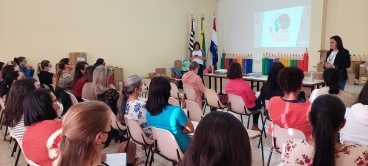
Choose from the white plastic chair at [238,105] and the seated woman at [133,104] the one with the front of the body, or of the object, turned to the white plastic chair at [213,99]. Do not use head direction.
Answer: the seated woman

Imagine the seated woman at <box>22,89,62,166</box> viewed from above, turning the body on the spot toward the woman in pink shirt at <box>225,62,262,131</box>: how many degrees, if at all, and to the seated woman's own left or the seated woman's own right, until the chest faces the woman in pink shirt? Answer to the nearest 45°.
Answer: approximately 45° to the seated woman's own right

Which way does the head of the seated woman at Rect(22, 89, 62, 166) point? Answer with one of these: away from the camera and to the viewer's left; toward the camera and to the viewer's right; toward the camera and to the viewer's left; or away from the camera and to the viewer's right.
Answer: away from the camera and to the viewer's right

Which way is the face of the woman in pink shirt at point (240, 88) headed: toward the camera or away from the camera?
away from the camera

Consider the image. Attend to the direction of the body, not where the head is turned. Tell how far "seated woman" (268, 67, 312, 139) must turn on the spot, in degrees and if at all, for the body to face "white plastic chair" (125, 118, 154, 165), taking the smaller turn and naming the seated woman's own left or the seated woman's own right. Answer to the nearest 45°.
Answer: approximately 90° to the seated woman's own left

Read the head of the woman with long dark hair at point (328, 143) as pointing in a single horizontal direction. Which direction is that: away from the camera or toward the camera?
away from the camera

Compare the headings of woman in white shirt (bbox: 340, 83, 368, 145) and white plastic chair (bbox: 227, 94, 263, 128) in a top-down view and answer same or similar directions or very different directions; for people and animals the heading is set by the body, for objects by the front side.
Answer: same or similar directions

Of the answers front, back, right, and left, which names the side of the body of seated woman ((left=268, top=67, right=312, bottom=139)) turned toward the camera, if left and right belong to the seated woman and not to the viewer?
back

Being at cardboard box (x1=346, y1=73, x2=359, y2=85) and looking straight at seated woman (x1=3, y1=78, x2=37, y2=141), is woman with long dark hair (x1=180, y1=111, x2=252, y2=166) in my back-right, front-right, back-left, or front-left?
front-left

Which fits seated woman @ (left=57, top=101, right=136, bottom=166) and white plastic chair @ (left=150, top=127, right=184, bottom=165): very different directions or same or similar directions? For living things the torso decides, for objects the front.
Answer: same or similar directions

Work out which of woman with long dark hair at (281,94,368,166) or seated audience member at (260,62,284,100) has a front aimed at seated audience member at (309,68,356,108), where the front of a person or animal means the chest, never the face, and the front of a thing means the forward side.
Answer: the woman with long dark hair

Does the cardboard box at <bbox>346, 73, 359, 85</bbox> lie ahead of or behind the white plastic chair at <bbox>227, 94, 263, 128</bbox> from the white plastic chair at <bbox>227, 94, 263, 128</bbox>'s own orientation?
ahead

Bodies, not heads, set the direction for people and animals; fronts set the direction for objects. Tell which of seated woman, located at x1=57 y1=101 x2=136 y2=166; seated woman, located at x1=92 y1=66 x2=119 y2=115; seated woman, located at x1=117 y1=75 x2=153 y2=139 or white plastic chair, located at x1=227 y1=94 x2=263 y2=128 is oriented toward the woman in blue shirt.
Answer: seated woman, located at x1=57 y1=101 x2=136 y2=166

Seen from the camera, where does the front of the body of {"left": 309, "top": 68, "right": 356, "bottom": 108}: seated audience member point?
away from the camera

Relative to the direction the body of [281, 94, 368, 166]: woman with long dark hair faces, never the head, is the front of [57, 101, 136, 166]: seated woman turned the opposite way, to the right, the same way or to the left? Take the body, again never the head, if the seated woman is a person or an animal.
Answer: the same way

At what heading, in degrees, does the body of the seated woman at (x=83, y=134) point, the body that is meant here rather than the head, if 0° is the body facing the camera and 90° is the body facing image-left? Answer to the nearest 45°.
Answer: approximately 225°

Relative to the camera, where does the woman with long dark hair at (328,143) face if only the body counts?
away from the camera

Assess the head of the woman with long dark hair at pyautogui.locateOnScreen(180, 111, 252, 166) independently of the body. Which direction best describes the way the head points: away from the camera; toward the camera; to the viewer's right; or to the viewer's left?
away from the camera
